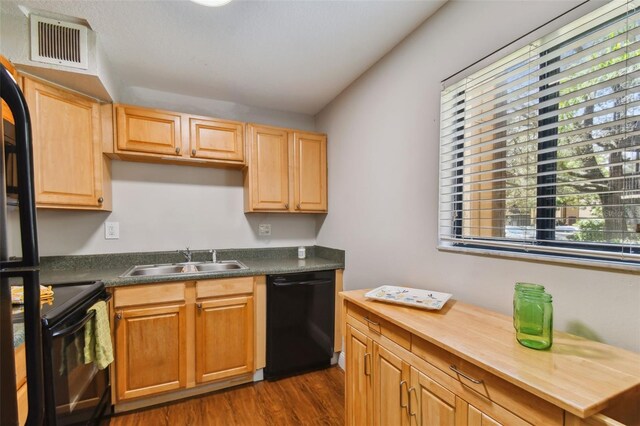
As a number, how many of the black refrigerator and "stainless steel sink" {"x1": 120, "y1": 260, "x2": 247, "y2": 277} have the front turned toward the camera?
1

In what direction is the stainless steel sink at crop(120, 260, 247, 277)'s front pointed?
toward the camera

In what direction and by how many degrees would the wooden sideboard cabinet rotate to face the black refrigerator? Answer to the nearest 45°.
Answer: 0° — it already faces it

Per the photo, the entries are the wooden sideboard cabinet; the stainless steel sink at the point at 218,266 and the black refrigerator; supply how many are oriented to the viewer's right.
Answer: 1

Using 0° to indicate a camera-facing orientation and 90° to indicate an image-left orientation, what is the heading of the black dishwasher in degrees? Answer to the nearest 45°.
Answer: approximately 315°

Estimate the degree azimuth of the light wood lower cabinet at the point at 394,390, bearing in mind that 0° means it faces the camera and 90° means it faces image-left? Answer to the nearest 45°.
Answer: approximately 45°

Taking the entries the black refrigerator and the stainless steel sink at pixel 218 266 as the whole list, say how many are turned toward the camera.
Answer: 1

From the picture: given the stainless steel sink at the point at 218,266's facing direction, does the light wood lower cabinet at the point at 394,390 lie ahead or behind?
ahead

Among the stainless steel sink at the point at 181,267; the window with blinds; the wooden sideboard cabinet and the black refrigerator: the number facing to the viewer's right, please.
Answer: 1

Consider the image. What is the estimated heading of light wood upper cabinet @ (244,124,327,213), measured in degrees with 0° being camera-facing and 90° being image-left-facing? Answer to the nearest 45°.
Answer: approximately 315°

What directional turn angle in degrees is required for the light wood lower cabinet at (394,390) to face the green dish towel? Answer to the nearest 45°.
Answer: approximately 45° to its right

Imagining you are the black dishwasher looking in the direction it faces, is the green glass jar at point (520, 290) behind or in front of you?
in front

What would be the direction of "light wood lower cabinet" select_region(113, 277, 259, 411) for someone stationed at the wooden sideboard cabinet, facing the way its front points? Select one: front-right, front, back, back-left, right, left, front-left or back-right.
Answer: front-right

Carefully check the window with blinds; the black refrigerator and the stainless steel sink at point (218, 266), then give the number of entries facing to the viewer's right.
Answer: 1

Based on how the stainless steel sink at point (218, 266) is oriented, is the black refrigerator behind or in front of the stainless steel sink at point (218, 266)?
in front
